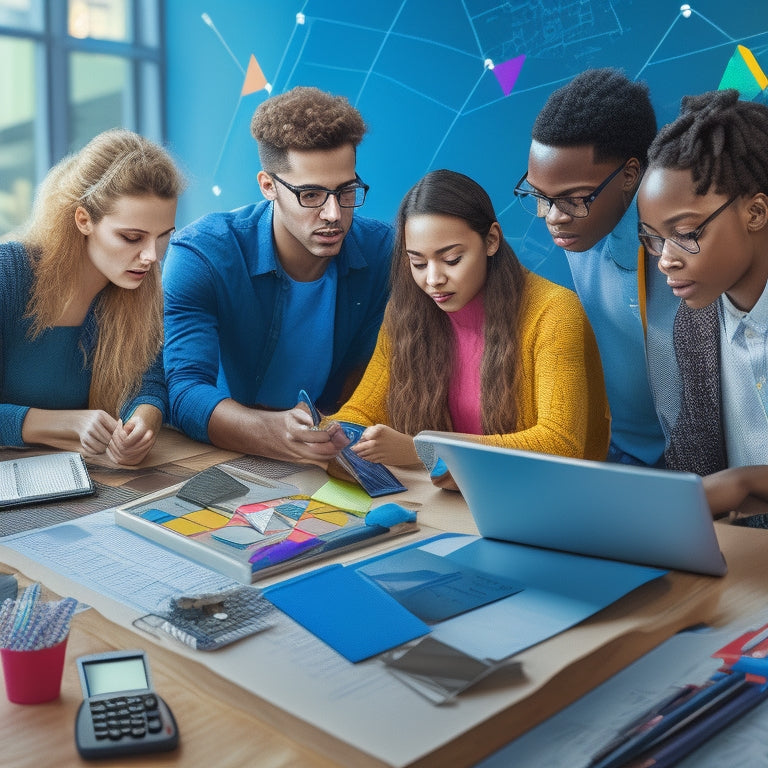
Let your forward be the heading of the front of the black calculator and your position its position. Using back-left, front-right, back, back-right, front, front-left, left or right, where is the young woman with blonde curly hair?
back

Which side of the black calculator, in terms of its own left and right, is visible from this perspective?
front

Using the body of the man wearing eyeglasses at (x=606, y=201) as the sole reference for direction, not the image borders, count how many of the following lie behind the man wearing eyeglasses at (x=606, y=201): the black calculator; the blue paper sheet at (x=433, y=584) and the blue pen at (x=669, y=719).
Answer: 0

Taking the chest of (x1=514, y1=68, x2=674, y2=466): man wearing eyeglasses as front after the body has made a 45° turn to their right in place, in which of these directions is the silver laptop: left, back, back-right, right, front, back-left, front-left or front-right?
left

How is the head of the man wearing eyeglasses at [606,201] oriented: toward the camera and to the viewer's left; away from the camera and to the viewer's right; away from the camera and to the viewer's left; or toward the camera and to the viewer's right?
toward the camera and to the viewer's left

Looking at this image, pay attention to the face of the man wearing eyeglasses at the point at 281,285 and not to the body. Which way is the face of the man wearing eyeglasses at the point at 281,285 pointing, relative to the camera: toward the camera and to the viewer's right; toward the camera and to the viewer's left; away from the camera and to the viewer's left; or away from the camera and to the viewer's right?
toward the camera and to the viewer's right

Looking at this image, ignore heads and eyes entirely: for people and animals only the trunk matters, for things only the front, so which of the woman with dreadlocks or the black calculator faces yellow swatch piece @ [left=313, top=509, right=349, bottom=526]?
the woman with dreadlocks

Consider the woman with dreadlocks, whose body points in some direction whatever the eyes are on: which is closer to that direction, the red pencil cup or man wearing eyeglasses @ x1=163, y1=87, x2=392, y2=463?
the red pencil cup

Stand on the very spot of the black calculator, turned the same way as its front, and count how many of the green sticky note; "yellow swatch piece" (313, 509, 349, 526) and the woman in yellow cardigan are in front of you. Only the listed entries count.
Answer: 0

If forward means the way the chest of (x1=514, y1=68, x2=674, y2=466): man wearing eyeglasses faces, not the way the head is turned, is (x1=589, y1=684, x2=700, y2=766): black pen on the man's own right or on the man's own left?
on the man's own left

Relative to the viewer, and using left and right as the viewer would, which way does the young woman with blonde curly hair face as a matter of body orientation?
facing the viewer and to the right of the viewer

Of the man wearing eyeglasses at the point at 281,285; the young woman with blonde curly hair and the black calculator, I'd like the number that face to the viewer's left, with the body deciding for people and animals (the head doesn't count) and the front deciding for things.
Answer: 0

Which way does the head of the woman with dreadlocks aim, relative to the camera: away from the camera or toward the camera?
toward the camera

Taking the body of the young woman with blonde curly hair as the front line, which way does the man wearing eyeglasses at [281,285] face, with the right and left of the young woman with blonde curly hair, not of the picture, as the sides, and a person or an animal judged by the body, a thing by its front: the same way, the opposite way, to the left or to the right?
the same way

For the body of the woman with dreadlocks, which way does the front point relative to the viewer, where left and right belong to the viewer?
facing the viewer and to the left of the viewer

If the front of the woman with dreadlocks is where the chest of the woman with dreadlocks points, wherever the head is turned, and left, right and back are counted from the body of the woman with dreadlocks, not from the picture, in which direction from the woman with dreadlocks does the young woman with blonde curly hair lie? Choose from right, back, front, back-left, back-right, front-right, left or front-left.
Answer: front-right

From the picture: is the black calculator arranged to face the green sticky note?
no
